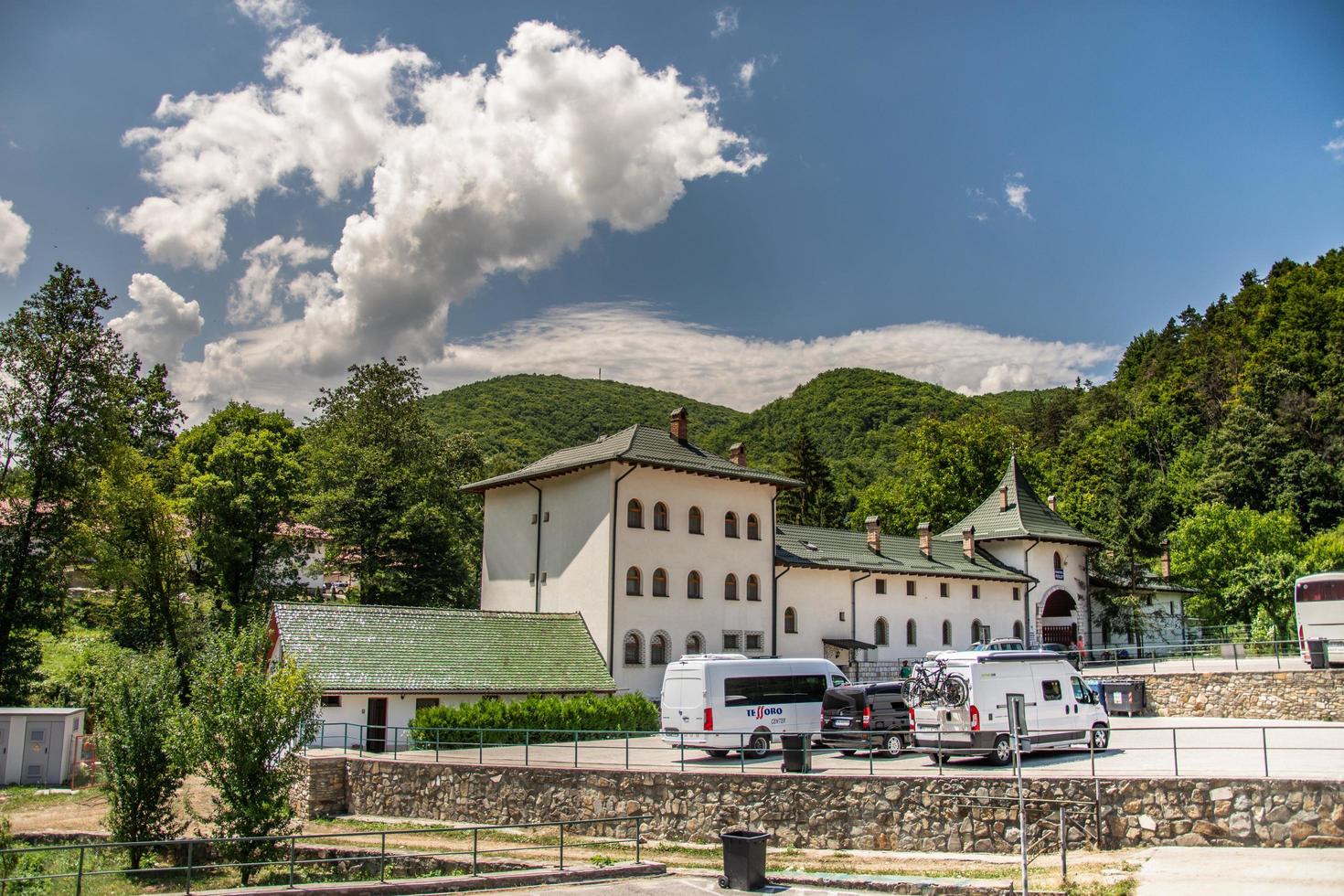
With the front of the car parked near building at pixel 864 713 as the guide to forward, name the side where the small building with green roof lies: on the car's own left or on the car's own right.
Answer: on the car's own left

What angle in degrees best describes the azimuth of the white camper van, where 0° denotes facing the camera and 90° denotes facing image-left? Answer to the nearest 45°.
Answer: approximately 225°

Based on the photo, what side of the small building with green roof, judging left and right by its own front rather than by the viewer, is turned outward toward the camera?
front

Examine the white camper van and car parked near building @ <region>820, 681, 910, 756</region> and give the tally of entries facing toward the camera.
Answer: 0

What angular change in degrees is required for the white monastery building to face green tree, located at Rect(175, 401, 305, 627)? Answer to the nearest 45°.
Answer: approximately 135° to its right

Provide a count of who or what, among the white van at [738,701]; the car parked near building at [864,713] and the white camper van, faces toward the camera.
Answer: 0

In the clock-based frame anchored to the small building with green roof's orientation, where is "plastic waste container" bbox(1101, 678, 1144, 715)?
The plastic waste container is roughly at 9 o'clock from the small building with green roof.

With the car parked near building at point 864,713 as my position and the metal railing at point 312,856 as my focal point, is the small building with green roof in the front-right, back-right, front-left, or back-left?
front-right

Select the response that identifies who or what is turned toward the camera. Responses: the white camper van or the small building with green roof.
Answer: the small building with green roof

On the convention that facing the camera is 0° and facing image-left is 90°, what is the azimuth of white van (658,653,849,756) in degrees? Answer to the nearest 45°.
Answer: approximately 225°

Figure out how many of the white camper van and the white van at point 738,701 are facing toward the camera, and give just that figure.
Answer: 0

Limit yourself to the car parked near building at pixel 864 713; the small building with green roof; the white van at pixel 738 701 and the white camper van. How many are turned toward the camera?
1

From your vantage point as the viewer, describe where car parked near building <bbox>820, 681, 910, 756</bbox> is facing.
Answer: facing away from the viewer and to the right of the viewer

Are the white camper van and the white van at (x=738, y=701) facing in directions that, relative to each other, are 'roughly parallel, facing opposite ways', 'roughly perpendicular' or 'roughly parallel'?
roughly parallel

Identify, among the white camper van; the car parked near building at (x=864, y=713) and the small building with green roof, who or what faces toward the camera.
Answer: the small building with green roof

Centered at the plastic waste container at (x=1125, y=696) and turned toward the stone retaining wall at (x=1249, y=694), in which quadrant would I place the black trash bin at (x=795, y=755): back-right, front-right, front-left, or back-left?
back-right

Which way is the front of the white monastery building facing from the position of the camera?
facing the viewer and to the right of the viewer
